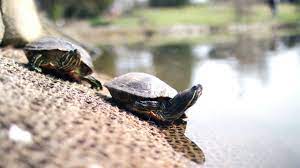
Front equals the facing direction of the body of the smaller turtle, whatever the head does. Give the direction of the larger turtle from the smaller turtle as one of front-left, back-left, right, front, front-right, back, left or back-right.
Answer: front

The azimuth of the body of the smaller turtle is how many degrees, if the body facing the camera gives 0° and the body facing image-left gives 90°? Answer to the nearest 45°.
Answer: approximately 315°
